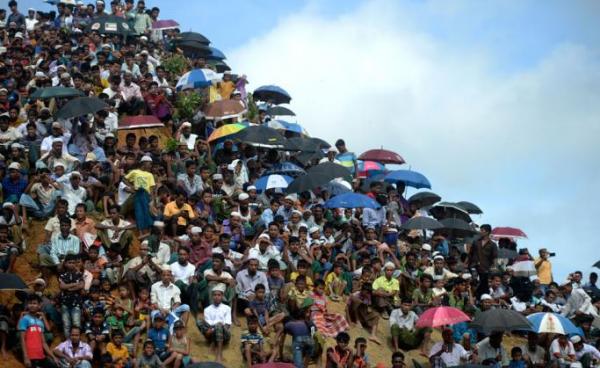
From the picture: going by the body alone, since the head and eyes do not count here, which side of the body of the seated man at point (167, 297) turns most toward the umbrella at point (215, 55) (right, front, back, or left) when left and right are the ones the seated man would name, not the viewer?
back

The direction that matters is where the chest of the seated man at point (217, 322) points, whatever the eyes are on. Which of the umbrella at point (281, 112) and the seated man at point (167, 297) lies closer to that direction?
the seated man

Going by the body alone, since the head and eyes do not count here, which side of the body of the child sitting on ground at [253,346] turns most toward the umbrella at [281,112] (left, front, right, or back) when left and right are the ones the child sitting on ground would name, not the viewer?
back

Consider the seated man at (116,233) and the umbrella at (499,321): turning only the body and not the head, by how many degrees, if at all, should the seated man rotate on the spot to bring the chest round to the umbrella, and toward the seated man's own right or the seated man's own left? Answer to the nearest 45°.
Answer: approximately 90° to the seated man's own left

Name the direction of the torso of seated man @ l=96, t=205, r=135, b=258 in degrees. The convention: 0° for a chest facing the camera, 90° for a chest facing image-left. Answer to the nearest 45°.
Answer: approximately 0°

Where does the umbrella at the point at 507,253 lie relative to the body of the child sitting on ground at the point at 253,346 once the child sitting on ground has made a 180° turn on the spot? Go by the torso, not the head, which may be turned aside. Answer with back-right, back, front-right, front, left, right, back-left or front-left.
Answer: front-right

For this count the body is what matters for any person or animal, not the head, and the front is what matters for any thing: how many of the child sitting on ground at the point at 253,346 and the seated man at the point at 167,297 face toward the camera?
2

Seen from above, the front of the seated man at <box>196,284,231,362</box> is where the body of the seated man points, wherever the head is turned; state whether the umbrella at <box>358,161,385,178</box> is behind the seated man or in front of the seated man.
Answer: behind
